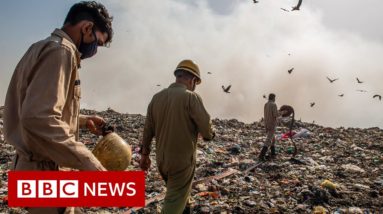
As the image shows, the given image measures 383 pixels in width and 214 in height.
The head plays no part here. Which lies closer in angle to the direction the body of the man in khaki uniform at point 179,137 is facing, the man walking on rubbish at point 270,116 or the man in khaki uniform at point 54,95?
the man walking on rubbish

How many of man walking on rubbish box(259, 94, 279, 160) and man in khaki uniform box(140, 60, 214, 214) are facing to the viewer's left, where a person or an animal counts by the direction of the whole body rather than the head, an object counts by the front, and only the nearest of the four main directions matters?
0

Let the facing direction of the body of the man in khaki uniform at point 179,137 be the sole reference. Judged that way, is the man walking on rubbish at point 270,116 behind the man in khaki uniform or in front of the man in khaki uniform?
in front

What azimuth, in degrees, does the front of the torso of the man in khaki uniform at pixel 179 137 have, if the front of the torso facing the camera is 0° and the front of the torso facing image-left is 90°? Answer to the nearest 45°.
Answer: approximately 225°

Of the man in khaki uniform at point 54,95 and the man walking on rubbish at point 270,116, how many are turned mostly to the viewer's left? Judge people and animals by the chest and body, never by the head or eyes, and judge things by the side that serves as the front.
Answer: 0

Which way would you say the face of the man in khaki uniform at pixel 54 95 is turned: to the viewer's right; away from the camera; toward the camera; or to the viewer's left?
to the viewer's right

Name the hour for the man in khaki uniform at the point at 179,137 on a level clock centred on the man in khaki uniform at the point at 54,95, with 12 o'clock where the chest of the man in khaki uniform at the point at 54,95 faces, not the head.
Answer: the man in khaki uniform at the point at 179,137 is roughly at 10 o'clock from the man in khaki uniform at the point at 54,95.

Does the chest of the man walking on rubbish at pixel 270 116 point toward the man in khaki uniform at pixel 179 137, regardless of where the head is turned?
no

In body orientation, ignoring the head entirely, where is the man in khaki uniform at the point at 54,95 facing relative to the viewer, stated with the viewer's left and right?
facing to the right of the viewer

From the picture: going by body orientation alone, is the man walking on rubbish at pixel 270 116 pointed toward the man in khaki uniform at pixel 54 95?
no
